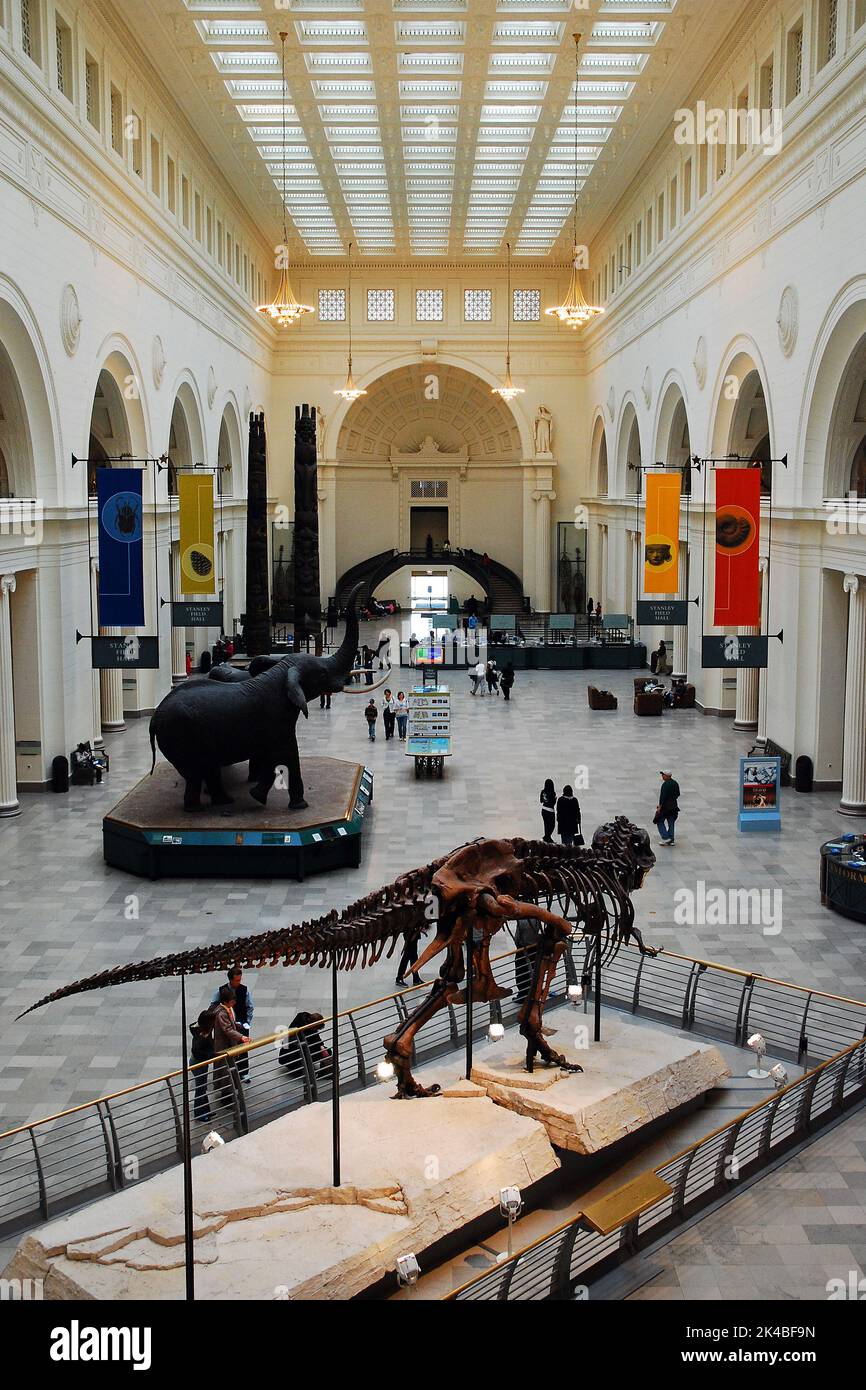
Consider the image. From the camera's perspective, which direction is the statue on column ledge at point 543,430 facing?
toward the camera

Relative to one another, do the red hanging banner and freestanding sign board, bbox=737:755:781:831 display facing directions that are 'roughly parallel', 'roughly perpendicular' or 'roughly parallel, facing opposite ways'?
roughly parallel

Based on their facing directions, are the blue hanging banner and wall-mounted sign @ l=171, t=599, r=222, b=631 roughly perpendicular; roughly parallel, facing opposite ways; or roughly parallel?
roughly parallel

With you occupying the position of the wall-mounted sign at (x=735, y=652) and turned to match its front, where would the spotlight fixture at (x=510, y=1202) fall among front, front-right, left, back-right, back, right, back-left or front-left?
front

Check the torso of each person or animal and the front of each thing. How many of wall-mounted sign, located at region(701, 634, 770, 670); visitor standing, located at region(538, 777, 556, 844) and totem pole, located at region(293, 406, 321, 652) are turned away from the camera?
1

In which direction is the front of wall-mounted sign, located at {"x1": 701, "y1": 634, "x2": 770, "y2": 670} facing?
toward the camera

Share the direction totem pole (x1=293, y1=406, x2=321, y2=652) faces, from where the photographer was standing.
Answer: facing the viewer

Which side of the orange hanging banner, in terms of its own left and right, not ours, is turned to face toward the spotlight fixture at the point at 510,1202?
front

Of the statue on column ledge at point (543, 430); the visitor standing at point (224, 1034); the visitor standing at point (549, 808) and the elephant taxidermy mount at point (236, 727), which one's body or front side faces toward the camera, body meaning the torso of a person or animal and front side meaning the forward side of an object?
the statue on column ledge

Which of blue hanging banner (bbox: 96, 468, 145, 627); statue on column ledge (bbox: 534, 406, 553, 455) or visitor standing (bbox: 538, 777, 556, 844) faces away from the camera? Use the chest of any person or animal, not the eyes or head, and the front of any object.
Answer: the visitor standing

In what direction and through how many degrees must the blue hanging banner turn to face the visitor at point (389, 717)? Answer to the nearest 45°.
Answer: approximately 135° to its left

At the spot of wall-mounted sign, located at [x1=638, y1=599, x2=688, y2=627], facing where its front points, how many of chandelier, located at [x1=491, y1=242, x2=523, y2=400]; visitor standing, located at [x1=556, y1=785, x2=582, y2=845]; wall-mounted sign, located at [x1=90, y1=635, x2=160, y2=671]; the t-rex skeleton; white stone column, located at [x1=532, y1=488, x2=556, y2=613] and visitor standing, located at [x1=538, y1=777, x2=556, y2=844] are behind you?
2
